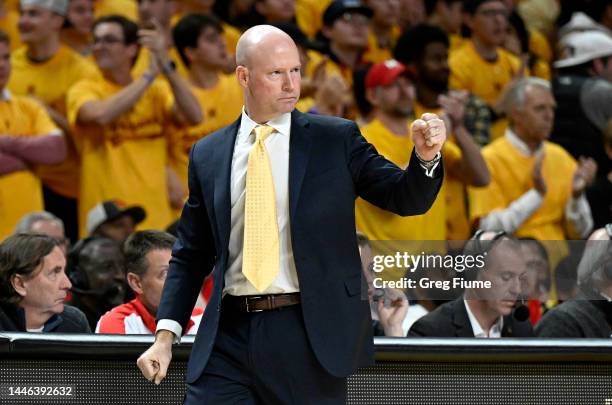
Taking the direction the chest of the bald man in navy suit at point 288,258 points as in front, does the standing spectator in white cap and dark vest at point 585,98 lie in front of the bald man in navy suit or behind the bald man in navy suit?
behind

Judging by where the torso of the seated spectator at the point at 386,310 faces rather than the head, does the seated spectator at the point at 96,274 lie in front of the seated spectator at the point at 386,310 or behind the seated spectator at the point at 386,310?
behind

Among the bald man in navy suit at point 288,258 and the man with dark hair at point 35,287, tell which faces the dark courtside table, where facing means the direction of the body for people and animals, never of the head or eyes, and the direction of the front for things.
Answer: the man with dark hair

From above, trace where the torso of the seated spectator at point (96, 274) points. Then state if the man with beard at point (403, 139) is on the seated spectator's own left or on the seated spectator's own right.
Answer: on the seated spectator's own left

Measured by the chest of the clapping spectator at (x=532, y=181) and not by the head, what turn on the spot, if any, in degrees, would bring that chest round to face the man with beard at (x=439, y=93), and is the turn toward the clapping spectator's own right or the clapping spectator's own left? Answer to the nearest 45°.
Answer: approximately 180°

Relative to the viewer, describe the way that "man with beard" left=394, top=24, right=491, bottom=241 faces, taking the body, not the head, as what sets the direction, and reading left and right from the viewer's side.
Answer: facing the viewer and to the right of the viewer

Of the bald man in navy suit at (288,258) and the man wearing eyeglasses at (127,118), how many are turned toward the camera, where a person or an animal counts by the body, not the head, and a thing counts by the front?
2

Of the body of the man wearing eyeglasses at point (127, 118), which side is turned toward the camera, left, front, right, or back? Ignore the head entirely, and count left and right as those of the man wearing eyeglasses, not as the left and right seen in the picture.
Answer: front

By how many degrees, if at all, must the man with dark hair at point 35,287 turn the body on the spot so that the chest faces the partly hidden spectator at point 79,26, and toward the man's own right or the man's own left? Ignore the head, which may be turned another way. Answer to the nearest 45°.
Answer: approximately 135° to the man's own left

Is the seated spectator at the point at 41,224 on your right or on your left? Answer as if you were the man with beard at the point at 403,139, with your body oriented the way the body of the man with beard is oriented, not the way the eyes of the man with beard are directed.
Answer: on your right

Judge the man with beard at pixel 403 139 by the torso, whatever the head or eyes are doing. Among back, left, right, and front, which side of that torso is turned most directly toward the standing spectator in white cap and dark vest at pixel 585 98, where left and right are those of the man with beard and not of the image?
left
